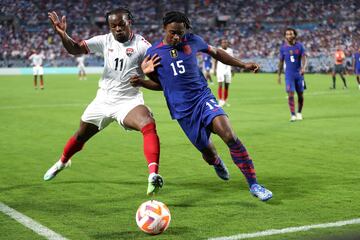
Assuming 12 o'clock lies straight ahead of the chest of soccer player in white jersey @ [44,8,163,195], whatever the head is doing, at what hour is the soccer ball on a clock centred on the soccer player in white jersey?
The soccer ball is roughly at 12 o'clock from the soccer player in white jersey.

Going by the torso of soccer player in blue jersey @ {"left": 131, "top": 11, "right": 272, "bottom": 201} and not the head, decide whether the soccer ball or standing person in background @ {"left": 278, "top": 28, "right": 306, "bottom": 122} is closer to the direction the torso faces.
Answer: the soccer ball

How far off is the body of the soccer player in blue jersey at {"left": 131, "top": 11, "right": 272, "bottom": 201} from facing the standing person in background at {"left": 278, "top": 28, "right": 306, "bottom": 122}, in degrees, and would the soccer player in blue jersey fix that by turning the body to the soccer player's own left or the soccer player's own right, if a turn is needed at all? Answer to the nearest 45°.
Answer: approximately 180°

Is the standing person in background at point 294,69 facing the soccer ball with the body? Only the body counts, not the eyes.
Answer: yes

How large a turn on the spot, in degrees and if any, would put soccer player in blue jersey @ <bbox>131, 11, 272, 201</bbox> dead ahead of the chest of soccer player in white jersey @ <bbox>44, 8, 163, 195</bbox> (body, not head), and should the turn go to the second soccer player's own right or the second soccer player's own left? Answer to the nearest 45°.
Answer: approximately 45° to the second soccer player's own left

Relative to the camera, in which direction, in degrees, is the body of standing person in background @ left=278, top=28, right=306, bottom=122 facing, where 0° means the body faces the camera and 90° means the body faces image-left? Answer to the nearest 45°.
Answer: approximately 0°

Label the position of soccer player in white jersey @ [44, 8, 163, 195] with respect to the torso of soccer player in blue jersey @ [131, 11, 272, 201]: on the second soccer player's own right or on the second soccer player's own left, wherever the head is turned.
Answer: on the second soccer player's own right

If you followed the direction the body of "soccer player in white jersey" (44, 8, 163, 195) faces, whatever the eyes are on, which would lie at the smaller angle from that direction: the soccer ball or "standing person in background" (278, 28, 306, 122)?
the soccer ball

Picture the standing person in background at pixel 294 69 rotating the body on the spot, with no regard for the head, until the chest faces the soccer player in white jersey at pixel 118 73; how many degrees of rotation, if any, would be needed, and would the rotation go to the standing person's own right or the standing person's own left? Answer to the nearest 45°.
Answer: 0° — they already face them
